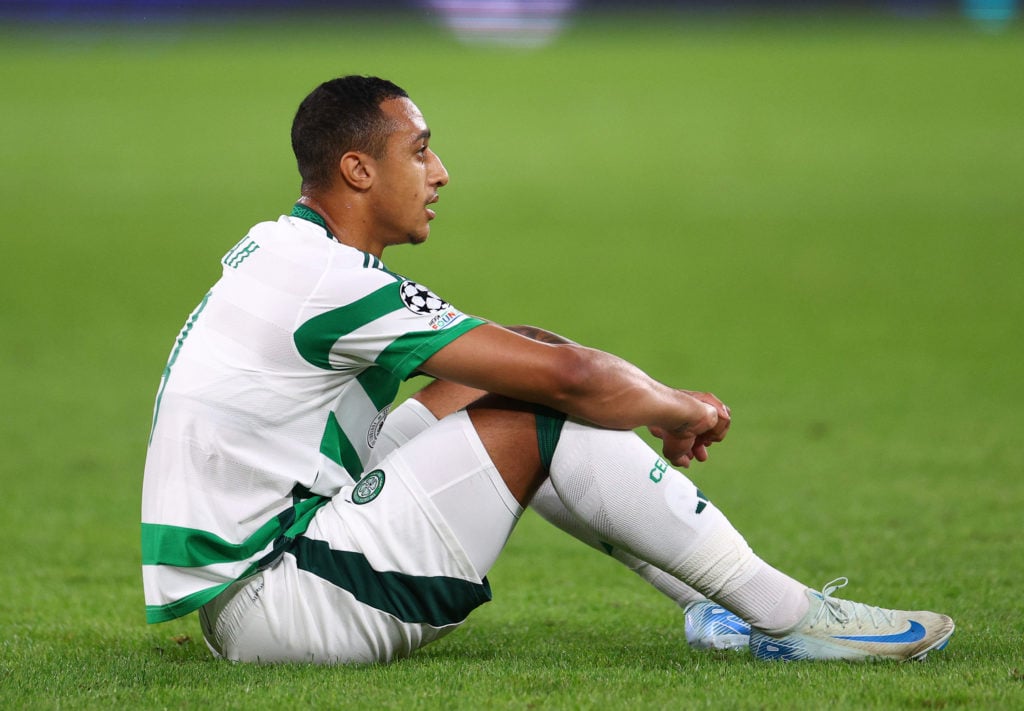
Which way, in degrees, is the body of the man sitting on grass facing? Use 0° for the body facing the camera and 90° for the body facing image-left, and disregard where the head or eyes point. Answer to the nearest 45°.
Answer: approximately 270°

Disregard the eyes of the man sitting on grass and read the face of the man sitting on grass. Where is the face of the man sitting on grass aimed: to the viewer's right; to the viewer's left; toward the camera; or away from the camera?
to the viewer's right
